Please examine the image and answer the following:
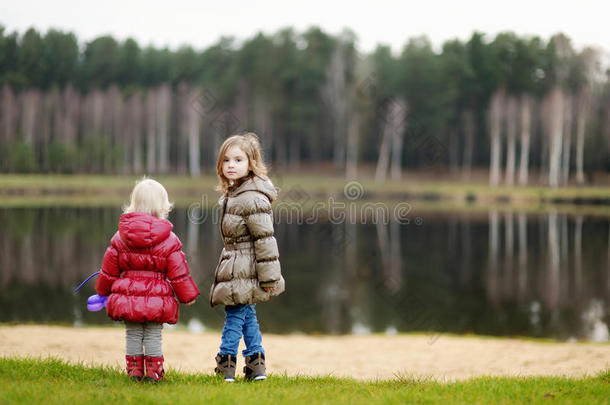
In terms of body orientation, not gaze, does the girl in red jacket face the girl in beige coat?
no

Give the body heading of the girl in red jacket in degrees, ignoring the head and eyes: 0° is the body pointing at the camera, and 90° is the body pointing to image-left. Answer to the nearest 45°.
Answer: approximately 180°

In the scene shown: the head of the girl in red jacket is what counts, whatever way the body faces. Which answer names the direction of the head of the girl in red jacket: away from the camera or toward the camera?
away from the camera
